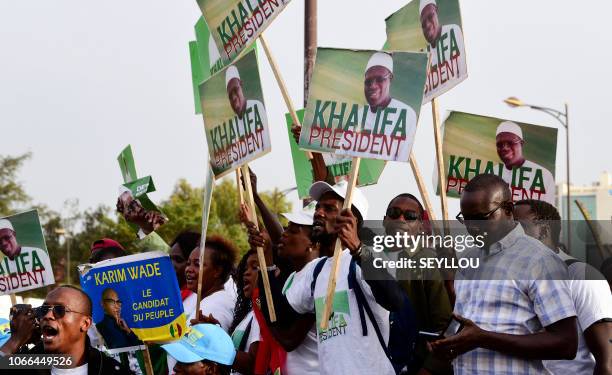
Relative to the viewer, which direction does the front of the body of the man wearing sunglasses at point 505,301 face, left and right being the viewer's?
facing the viewer and to the left of the viewer

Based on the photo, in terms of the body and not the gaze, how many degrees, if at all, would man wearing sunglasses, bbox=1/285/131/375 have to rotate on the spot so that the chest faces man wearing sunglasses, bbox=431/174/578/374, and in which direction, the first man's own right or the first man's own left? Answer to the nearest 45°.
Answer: approximately 90° to the first man's own left

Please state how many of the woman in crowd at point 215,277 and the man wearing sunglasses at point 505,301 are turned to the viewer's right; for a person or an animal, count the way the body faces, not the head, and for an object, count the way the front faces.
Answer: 0

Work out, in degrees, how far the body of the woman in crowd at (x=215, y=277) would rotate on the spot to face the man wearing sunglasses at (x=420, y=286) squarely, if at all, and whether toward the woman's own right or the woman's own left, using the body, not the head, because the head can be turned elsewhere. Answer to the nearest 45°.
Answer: approximately 135° to the woman's own left
